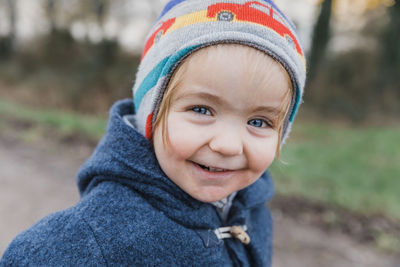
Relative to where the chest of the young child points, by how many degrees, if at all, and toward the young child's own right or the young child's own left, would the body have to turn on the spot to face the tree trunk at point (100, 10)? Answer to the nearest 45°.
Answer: approximately 135° to the young child's own left

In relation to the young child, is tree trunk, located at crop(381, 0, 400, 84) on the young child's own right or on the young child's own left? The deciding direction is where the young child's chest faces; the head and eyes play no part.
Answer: on the young child's own left

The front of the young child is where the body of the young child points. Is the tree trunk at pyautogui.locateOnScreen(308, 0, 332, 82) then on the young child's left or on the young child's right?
on the young child's left

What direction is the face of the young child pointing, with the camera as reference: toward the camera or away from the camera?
toward the camera

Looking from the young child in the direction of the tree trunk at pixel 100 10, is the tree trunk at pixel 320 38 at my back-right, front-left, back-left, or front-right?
front-right
